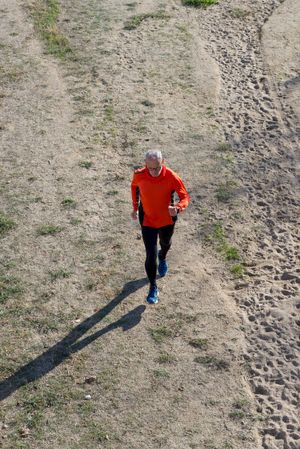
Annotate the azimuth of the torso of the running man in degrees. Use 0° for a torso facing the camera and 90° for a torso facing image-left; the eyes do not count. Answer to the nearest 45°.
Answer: approximately 0°
